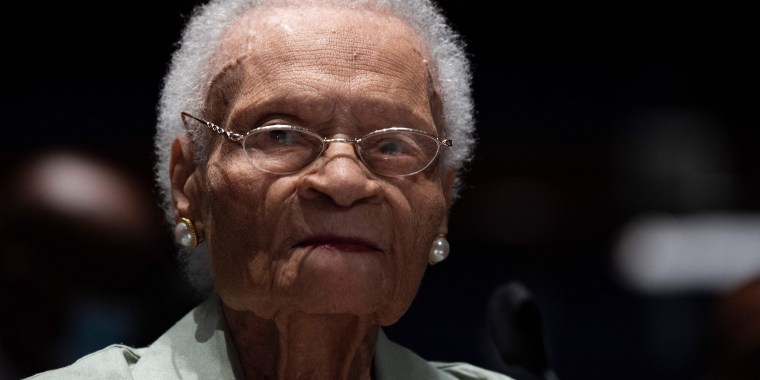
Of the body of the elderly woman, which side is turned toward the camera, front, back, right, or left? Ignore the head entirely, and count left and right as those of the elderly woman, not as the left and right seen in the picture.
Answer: front
